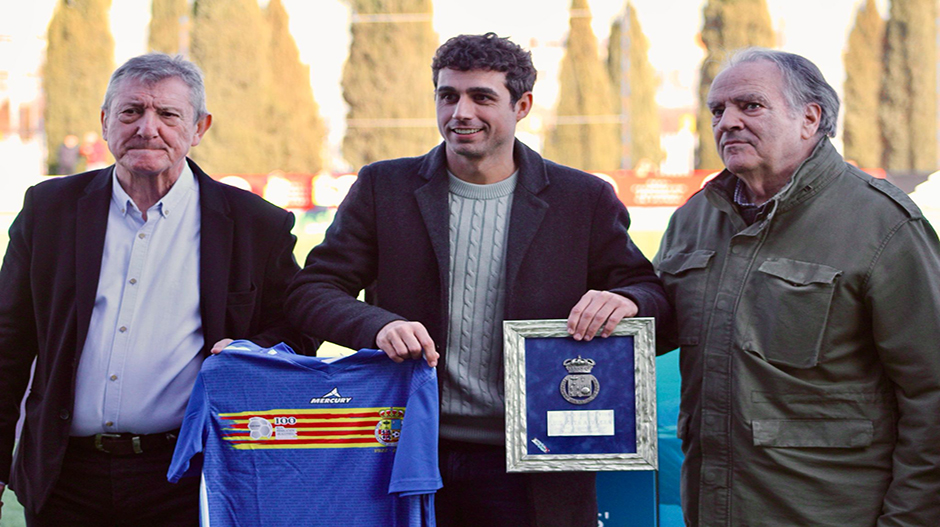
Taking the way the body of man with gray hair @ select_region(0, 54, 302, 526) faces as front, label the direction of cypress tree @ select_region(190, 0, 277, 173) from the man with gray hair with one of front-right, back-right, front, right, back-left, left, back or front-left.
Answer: back

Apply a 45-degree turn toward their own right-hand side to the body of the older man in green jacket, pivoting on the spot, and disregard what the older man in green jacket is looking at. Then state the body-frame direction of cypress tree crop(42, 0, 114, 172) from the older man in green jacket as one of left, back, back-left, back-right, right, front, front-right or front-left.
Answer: front-right

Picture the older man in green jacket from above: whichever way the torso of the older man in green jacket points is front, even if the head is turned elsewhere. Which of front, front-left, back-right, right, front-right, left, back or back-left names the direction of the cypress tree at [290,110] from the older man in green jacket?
right

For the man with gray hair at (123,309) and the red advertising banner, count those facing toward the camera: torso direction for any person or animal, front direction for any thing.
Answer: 2

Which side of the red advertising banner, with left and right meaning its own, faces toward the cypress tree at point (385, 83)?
back

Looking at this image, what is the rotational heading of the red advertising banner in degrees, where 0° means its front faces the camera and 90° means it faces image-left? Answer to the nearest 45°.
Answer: approximately 0°

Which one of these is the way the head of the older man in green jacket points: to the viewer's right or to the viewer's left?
to the viewer's left

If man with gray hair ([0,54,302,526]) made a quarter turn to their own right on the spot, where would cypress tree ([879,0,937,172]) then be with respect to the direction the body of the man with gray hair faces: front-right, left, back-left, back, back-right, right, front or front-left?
back-right

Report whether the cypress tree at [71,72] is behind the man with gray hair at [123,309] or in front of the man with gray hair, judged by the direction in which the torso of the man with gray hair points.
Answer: behind

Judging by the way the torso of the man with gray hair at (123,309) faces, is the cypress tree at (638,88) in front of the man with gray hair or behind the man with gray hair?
behind

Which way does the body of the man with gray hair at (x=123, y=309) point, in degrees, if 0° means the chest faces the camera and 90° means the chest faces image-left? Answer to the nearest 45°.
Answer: approximately 0°

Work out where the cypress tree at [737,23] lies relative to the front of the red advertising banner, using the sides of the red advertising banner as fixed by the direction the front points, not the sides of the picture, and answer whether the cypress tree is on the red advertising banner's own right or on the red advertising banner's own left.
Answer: on the red advertising banner's own left
